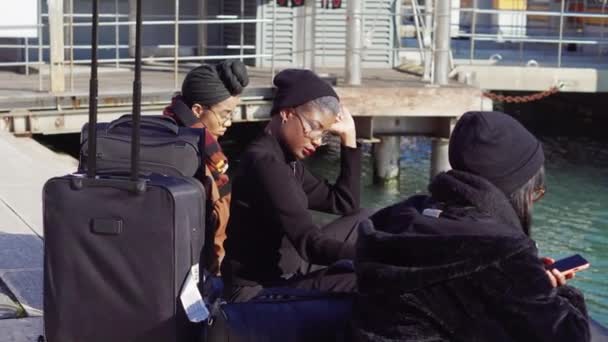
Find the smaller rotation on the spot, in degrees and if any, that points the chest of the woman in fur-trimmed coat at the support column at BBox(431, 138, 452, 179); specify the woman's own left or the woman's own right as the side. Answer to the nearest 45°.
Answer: approximately 45° to the woman's own left

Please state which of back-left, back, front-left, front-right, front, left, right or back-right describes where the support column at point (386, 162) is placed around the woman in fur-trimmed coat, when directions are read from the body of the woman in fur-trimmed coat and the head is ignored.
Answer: front-left

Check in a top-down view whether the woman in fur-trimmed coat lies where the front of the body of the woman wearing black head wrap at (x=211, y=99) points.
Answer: no

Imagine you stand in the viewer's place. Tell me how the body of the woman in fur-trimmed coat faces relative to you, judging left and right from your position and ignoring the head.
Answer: facing away from the viewer and to the right of the viewer

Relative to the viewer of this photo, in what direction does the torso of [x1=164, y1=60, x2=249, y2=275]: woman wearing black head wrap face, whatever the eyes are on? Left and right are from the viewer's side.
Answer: facing to the right of the viewer

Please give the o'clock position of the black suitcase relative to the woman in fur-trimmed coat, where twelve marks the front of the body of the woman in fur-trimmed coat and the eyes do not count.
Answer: The black suitcase is roughly at 8 o'clock from the woman in fur-trimmed coat.

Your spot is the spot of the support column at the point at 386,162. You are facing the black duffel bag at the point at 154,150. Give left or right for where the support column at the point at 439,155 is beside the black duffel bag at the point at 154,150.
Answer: left

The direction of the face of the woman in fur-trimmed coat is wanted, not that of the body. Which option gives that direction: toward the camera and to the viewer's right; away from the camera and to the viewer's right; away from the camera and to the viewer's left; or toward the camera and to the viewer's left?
away from the camera and to the viewer's right
